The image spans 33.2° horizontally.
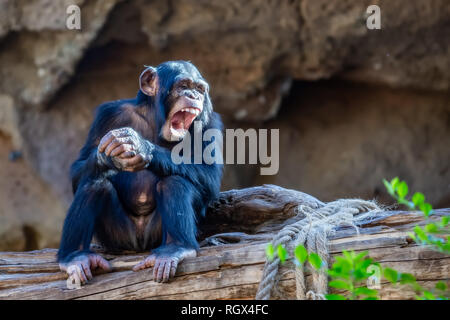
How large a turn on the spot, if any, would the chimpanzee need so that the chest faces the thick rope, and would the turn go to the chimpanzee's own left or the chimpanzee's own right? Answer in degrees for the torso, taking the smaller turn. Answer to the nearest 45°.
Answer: approximately 45° to the chimpanzee's own left

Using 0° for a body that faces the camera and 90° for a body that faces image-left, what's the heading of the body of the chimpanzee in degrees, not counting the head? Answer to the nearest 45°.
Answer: approximately 0°
